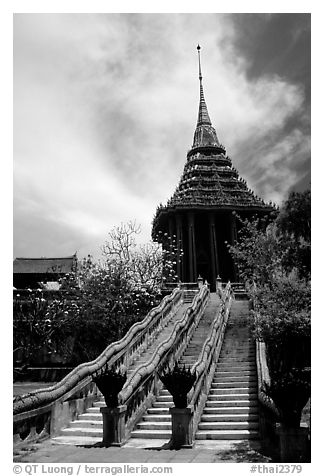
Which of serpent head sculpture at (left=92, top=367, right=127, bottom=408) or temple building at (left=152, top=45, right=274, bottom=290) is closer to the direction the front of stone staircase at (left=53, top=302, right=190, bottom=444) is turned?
the serpent head sculpture

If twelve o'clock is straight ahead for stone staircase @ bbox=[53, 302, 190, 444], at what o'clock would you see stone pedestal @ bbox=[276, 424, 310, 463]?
The stone pedestal is roughly at 9 o'clock from the stone staircase.

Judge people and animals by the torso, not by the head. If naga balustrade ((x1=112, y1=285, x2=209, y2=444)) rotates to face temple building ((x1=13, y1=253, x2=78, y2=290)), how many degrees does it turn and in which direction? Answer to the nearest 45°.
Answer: approximately 135° to its right

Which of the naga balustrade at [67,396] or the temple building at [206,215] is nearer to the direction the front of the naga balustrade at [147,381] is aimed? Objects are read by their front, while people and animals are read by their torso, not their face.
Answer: the naga balustrade

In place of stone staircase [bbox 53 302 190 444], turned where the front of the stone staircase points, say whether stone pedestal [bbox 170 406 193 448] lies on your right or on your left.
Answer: on your left

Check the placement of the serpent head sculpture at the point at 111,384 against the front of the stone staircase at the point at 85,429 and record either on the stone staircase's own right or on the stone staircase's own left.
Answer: on the stone staircase's own left

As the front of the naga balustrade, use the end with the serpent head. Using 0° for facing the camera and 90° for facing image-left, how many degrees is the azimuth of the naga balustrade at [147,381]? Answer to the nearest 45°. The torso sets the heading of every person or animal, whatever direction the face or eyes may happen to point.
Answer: approximately 45°

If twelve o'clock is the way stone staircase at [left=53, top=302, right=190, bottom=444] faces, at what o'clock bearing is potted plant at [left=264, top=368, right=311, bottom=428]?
The potted plant is roughly at 9 o'clock from the stone staircase.
